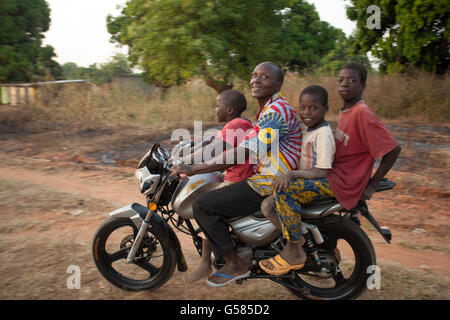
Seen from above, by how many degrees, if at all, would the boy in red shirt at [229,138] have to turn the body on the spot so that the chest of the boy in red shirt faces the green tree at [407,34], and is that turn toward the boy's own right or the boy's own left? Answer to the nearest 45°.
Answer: approximately 135° to the boy's own right

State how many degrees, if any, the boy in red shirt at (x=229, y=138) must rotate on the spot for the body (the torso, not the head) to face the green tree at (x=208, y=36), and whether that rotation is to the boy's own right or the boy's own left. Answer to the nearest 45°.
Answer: approximately 90° to the boy's own right

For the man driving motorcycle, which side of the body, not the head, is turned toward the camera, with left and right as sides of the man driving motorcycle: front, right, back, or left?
left

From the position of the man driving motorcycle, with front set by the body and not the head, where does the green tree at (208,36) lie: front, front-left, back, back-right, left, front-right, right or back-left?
right

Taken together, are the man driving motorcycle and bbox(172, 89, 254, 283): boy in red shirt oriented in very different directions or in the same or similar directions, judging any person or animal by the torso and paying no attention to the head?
same or similar directions

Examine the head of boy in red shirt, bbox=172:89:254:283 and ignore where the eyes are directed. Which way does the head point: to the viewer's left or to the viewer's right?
to the viewer's left

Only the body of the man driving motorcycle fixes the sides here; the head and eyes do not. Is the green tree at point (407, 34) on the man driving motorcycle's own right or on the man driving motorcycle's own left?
on the man driving motorcycle's own right

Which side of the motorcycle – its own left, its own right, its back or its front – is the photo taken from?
left

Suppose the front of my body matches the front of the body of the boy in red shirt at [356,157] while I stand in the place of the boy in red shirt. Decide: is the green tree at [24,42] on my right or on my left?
on my right

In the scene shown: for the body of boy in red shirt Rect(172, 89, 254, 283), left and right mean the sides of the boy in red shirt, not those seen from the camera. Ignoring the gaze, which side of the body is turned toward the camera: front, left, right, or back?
left
